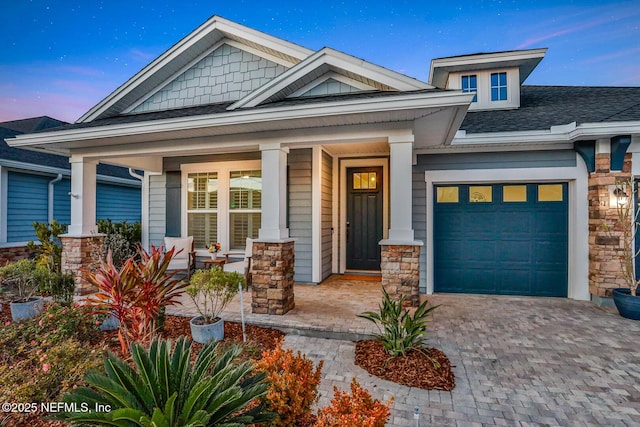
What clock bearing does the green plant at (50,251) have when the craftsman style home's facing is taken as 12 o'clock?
The green plant is roughly at 3 o'clock from the craftsman style home.

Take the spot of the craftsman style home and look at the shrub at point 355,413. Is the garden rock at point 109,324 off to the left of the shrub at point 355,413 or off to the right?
right

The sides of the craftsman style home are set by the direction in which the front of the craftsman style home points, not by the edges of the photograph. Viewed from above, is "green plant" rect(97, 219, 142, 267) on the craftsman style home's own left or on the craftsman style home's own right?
on the craftsman style home's own right

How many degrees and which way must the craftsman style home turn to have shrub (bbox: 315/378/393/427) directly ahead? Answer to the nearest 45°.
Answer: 0° — it already faces it

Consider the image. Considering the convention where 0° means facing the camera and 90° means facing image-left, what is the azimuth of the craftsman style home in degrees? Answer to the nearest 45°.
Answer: approximately 0°

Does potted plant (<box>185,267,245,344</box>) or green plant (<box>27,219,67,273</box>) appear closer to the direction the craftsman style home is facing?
the potted plant

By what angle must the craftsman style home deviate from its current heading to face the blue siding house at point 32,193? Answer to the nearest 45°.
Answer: approximately 90° to its right

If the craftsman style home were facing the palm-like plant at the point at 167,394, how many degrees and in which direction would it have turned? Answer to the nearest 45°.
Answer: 0° — it already faces it

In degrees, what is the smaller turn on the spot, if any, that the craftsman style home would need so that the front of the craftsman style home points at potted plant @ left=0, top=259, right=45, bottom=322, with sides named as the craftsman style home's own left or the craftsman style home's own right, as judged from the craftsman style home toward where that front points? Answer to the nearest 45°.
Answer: approximately 90° to the craftsman style home's own right
